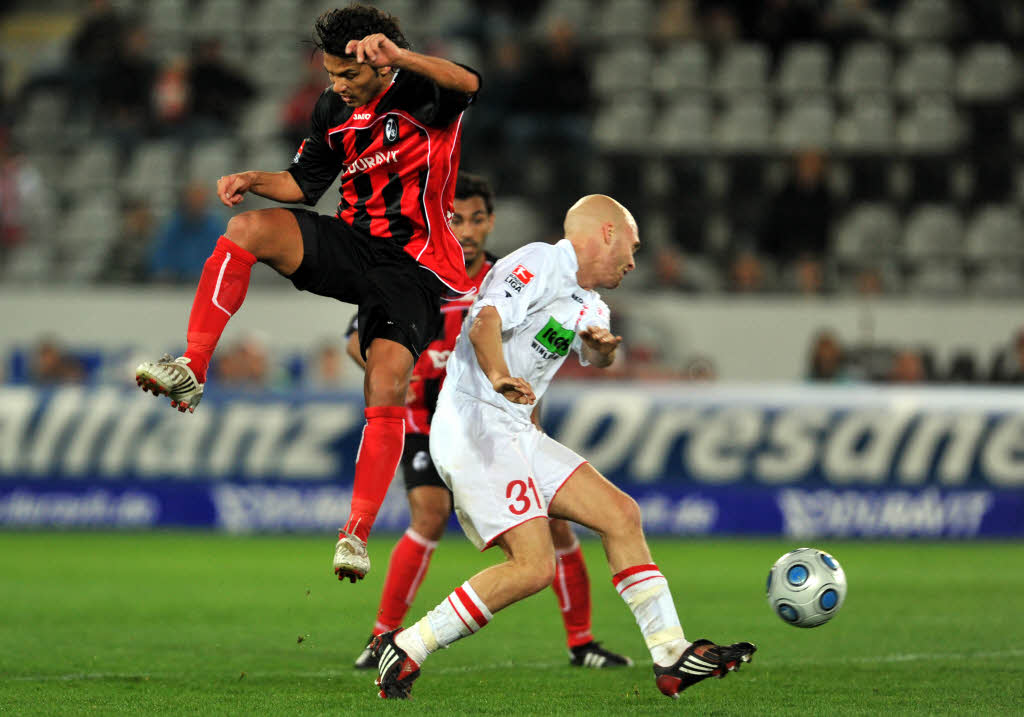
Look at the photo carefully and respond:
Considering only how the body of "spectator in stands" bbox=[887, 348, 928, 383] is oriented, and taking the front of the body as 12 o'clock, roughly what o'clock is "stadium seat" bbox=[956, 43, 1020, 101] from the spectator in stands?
The stadium seat is roughly at 6 o'clock from the spectator in stands.

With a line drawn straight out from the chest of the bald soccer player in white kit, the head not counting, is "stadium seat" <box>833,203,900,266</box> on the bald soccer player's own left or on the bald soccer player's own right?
on the bald soccer player's own left

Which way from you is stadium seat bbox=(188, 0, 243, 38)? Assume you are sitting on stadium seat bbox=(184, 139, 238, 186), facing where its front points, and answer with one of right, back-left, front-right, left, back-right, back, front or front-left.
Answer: back

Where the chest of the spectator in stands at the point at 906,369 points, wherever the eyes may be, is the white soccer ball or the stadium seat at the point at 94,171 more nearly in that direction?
the white soccer ball

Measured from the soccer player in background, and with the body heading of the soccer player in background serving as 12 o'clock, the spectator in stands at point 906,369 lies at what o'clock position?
The spectator in stands is roughly at 7 o'clock from the soccer player in background.

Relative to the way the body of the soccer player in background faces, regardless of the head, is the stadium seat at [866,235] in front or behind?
behind

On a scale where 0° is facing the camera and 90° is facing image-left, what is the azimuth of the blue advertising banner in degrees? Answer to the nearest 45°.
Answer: approximately 0°

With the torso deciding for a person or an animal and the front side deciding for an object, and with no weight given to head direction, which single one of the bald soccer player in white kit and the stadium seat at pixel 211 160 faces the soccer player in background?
the stadium seat

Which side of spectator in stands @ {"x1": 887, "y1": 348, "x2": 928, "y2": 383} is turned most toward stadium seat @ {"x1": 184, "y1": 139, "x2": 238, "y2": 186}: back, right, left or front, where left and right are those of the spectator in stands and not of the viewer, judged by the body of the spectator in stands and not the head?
right

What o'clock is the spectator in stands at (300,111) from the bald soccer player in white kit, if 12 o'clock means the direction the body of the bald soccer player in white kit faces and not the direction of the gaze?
The spectator in stands is roughly at 7 o'clock from the bald soccer player in white kit.

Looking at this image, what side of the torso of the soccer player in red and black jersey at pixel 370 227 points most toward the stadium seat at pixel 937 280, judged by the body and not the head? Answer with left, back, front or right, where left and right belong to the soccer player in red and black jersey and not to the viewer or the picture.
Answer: back

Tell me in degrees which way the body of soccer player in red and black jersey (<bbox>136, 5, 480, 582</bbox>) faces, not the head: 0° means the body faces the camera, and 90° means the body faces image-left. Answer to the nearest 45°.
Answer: approximately 45°

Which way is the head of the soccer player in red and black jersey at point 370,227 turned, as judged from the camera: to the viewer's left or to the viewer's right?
to the viewer's left

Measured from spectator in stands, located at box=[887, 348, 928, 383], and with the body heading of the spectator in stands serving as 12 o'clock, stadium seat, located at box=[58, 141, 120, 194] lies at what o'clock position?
The stadium seat is roughly at 3 o'clock from the spectator in stands.

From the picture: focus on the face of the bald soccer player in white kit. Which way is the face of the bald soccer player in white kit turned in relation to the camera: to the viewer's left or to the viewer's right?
to the viewer's right

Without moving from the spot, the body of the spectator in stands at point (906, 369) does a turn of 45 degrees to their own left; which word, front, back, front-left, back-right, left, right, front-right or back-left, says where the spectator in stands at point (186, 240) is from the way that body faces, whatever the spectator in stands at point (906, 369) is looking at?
back-right
